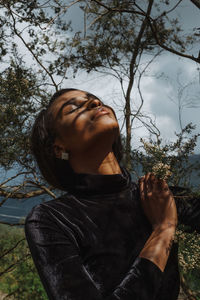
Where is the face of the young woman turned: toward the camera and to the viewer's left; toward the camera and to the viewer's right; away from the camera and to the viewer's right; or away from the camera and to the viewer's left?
toward the camera and to the viewer's right

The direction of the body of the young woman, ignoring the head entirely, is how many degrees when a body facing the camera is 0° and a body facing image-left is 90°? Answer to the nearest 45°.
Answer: approximately 315°
